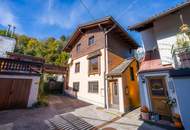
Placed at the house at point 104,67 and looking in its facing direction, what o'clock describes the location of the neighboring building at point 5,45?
The neighboring building is roughly at 2 o'clock from the house.

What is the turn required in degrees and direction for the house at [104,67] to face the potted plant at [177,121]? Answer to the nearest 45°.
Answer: approximately 90° to its left

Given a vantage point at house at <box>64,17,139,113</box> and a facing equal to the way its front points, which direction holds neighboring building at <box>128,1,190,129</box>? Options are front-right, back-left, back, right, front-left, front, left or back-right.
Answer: left

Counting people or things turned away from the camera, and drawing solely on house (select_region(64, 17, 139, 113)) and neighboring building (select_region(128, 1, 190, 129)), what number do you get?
0

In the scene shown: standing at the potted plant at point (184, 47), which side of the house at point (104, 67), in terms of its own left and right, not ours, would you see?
left

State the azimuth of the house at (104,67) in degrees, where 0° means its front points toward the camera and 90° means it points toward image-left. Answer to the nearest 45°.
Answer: approximately 45°

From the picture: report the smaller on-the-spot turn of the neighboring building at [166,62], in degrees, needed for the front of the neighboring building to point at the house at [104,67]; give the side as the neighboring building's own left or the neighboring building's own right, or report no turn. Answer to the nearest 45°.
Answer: approximately 90° to the neighboring building's own right

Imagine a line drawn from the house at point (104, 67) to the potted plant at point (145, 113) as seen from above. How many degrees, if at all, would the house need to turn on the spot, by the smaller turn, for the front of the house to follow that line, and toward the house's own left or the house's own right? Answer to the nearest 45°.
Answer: approximately 90° to the house's own left
